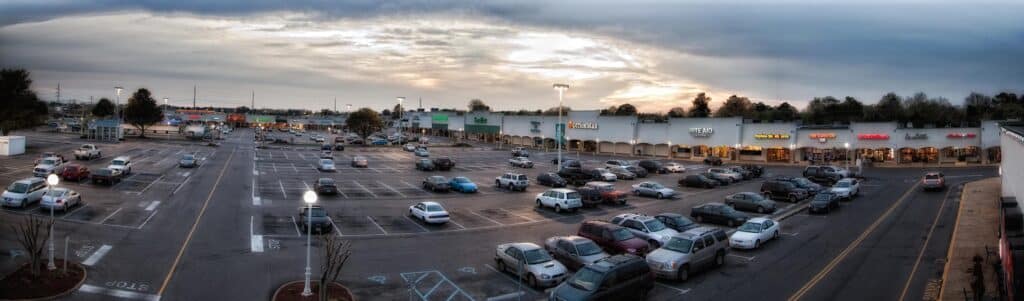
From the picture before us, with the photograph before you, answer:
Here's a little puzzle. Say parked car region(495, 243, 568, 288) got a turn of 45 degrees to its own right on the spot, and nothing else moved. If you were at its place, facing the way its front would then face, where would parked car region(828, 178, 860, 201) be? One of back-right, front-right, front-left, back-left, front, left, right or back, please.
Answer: back-left

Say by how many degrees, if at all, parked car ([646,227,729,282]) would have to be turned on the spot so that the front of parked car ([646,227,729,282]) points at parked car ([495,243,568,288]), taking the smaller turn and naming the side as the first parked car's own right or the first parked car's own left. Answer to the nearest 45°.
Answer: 0° — it already faces it

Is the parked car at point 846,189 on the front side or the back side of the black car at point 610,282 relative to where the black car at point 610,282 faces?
on the back side

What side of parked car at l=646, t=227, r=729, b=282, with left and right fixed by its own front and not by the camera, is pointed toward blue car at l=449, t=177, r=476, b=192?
right

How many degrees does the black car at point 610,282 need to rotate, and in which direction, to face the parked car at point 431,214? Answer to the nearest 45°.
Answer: approximately 90° to its right

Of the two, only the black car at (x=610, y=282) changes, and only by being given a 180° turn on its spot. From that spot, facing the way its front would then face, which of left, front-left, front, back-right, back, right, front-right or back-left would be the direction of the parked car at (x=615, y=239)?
front-left

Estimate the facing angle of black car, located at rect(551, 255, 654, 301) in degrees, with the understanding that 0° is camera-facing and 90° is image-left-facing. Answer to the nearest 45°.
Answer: approximately 45°
